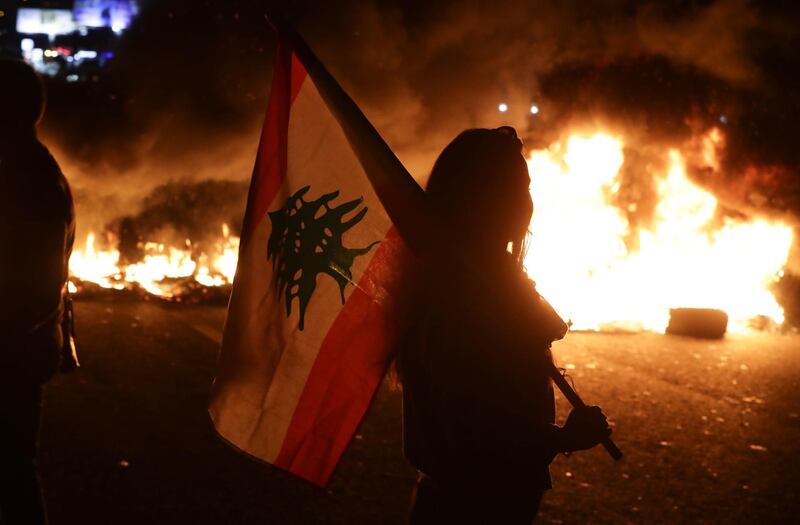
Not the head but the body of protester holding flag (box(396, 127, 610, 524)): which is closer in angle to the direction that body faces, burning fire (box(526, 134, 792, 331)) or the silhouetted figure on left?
the burning fire

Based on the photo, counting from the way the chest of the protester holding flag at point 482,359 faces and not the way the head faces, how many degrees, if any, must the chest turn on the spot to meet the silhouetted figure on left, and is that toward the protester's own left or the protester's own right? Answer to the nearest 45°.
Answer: approximately 135° to the protester's own left

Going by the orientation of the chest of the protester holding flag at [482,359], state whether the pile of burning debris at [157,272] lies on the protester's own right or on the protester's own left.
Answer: on the protester's own left

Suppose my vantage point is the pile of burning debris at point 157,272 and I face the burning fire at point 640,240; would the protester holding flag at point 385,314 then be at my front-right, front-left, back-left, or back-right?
front-right
